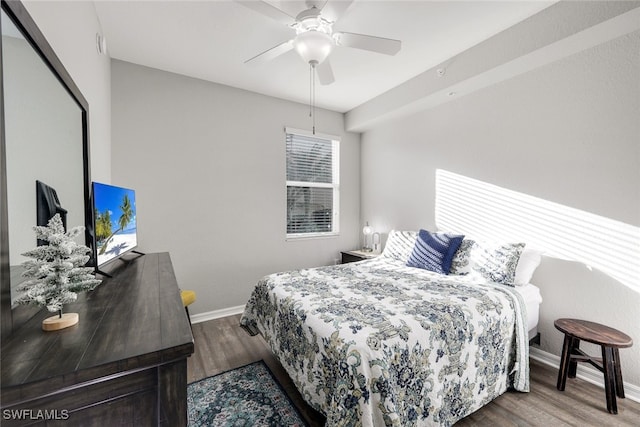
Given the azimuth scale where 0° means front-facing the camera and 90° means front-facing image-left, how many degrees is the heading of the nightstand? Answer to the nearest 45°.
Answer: approximately 45°

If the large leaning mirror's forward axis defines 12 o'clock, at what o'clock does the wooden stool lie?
The wooden stool is roughly at 1 o'clock from the large leaning mirror.

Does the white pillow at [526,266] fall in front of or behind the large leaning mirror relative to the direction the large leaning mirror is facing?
in front

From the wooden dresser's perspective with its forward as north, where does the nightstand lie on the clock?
The nightstand is roughly at 11 o'clock from the wooden dresser.

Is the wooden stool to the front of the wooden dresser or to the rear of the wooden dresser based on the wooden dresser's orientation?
to the front

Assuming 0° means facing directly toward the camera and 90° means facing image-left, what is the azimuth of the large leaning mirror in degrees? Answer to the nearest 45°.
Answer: approximately 270°

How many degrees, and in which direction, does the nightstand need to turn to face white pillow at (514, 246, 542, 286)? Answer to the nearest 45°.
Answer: approximately 90° to its left

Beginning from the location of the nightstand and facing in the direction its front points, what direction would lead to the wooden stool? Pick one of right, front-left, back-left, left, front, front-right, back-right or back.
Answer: left

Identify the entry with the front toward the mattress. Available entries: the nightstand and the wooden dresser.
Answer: the wooden dresser

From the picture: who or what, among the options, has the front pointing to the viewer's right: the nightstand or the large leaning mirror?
the large leaning mirror

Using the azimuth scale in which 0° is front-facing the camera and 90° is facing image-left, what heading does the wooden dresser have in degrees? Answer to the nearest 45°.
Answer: approximately 270°
